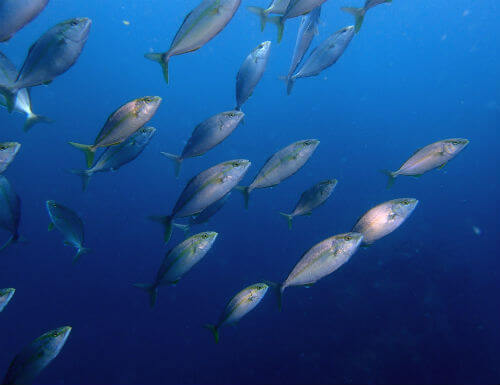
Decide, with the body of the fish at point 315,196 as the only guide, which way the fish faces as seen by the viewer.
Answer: to the viewer's right

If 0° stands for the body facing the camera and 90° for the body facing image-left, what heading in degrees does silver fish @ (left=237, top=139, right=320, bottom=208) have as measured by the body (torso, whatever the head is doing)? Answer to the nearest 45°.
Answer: approximately 270°

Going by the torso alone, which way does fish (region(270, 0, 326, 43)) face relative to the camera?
to the viewer's right

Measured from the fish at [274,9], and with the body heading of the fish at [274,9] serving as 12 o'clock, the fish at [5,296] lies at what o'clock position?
the fish at [5,296] is roughly at 5 o'clock from the fish at [274,9].

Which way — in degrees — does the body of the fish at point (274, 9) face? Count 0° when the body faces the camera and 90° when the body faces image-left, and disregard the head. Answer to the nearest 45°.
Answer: approximately 270°

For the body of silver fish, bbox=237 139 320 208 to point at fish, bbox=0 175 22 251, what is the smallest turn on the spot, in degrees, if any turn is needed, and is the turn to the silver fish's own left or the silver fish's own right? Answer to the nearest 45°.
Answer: approximately 180°
